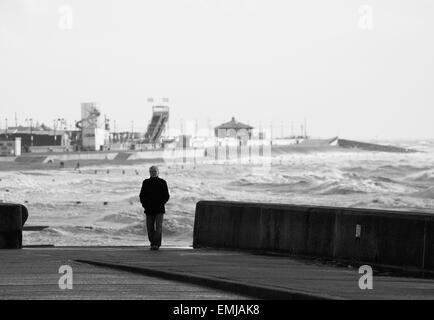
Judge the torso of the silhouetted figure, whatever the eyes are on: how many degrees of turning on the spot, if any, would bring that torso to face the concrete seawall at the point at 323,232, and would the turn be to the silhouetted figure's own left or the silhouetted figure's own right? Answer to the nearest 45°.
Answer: approximately 45° to the silhouetted figure's own left

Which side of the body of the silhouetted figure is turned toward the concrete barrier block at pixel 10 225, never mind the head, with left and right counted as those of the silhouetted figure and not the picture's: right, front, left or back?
right

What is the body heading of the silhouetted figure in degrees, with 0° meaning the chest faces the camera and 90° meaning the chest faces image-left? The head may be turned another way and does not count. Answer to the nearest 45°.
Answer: approximately 0°
